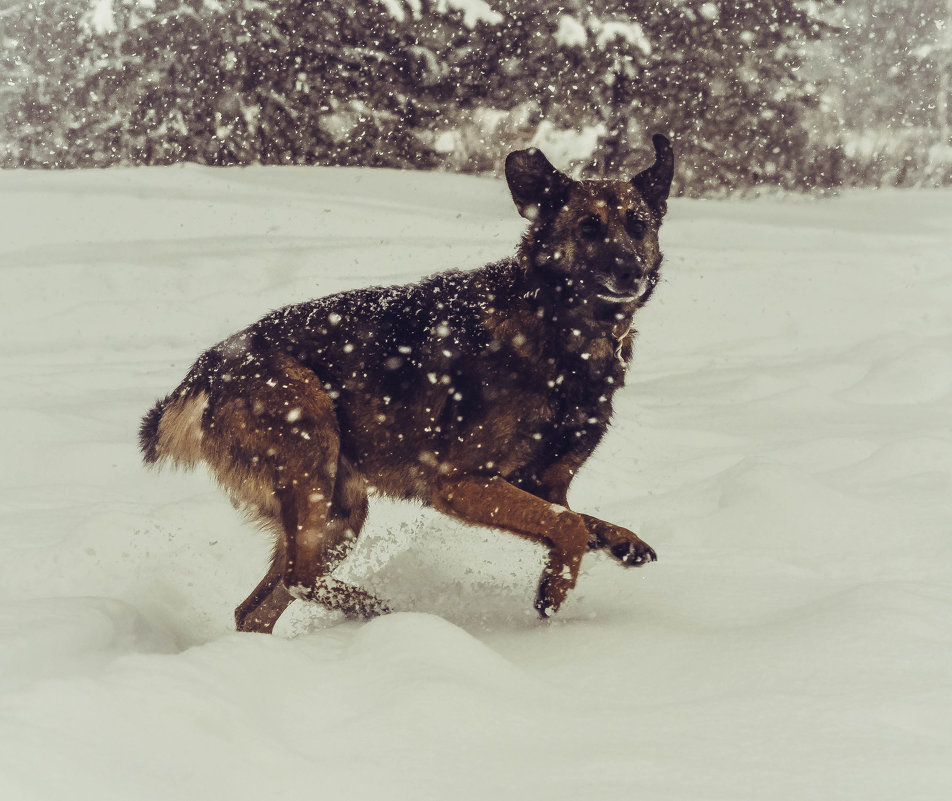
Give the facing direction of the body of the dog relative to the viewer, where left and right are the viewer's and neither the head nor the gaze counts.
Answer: facing to the right of the viewer
